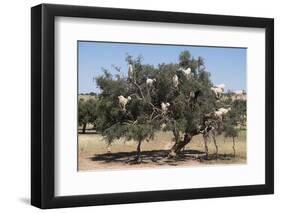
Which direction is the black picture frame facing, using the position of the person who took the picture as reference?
facing the viewer and to the right of the viewer
